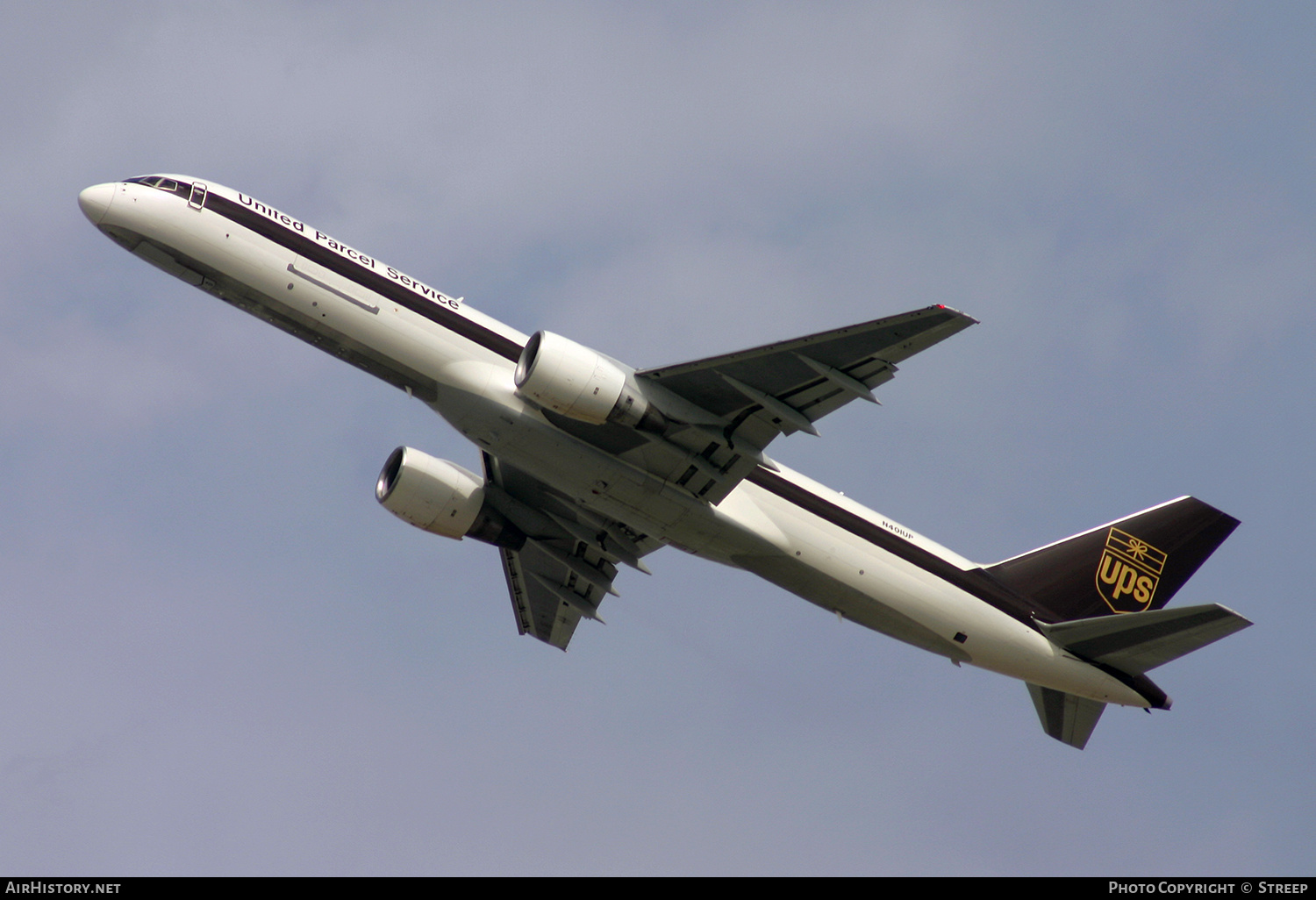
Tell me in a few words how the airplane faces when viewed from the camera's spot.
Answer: facing to the left of the viewer
